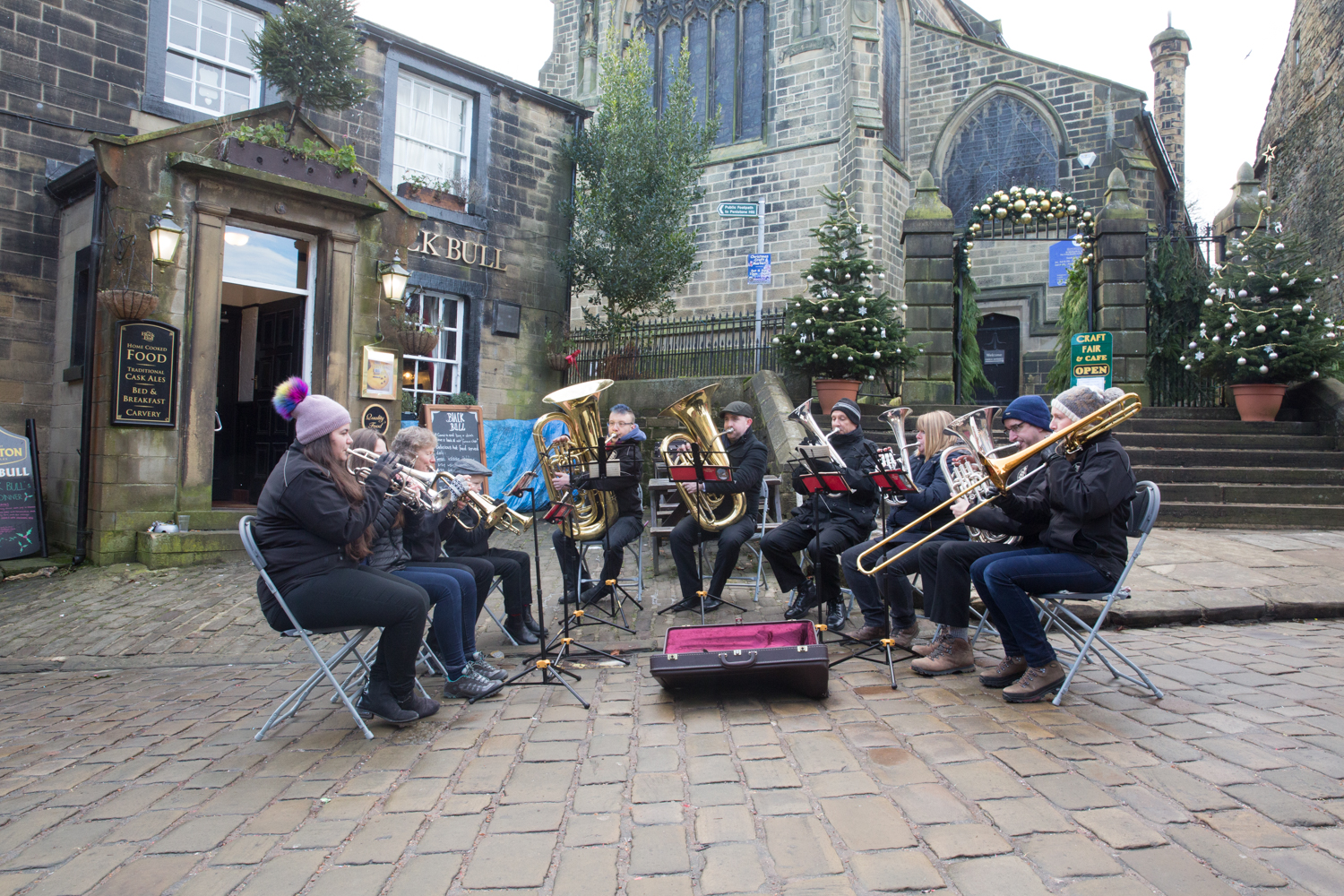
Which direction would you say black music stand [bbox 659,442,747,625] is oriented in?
away from the camera

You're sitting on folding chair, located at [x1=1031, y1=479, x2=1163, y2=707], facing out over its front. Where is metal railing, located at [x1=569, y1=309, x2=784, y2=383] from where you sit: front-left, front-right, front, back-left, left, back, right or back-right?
front-right

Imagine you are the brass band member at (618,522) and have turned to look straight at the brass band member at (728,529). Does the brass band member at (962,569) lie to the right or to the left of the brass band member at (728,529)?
right

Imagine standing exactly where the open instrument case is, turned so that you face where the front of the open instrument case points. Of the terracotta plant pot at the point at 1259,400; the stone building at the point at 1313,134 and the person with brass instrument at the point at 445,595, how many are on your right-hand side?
1

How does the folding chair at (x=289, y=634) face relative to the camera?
to the viewer's right

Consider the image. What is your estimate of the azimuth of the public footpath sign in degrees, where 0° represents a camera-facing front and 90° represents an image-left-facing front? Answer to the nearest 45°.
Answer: approximately 0°

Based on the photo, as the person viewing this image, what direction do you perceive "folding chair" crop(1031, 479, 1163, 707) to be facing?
facing to the left of the viewer

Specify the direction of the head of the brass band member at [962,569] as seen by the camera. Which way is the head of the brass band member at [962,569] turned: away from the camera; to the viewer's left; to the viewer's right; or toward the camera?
to the viewer's left

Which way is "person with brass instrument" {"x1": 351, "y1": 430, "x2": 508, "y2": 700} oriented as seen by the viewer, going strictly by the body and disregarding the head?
to the viewer's right

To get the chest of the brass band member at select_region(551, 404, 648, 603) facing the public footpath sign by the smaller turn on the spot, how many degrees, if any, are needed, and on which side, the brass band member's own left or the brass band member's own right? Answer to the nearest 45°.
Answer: approximately 135° to the brass band member's own right

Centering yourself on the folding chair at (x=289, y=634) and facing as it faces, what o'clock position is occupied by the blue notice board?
The blue notice board is roughly at 11 o'clock from the folding chair.

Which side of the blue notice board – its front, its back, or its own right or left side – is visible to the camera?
front

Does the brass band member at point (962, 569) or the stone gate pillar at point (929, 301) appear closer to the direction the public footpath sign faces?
the brass band member

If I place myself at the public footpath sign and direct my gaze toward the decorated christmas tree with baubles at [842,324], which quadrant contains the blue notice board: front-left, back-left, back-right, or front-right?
front-left

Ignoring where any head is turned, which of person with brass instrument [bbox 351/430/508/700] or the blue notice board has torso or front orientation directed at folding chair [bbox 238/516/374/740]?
the blue notice board

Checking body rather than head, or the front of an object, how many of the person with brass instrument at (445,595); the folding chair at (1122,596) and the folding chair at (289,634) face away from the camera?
0

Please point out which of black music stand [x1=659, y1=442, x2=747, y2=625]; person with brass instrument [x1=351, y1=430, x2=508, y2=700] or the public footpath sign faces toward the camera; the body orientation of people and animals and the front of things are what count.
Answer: the public footpath sign
